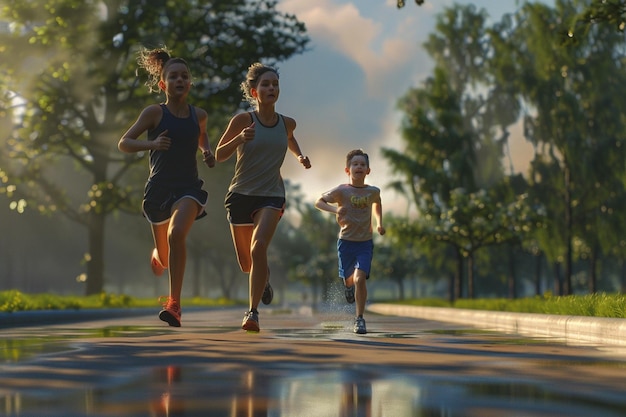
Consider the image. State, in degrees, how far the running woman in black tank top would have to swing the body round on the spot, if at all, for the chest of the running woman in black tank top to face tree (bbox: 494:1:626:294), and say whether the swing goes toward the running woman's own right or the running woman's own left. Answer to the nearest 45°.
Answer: approximately 135° to the running woman's own left

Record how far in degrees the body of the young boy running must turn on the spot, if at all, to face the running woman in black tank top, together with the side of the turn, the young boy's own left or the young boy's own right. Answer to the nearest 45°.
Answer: approximately 45° to the young boy's own right

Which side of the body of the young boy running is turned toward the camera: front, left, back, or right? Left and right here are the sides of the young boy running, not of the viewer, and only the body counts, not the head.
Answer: front

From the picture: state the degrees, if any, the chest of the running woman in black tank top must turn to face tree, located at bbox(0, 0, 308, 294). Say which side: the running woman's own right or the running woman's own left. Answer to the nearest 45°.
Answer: approximately 180°

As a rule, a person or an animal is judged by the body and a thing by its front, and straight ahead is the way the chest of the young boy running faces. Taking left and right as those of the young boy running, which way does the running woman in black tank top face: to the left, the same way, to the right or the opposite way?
the same way

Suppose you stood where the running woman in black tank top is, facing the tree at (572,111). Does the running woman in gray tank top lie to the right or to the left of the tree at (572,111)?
right

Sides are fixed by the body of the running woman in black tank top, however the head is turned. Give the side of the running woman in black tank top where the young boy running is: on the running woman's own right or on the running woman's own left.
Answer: on the running woman's own left

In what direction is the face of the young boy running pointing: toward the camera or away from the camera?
toward the camera

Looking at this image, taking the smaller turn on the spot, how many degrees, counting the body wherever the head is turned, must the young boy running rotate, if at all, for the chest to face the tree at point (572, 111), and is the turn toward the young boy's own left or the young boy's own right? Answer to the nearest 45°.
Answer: approximately 180°

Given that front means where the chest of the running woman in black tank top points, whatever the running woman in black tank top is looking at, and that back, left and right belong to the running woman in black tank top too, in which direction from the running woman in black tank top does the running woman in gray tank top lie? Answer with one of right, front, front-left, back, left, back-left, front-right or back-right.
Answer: left

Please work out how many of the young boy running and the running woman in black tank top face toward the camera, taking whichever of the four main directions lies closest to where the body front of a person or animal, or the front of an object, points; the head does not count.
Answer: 2

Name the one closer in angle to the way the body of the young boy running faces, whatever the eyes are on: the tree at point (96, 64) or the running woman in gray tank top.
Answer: the running woman in gray tank top

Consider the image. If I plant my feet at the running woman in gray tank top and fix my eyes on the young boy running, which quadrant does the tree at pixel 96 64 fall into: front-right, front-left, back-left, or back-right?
front-left

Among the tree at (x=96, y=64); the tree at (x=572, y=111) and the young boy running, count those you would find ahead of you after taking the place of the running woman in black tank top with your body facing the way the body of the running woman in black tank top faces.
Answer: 0

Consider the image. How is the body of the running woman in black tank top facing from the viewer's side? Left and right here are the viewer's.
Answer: facing the viewer
